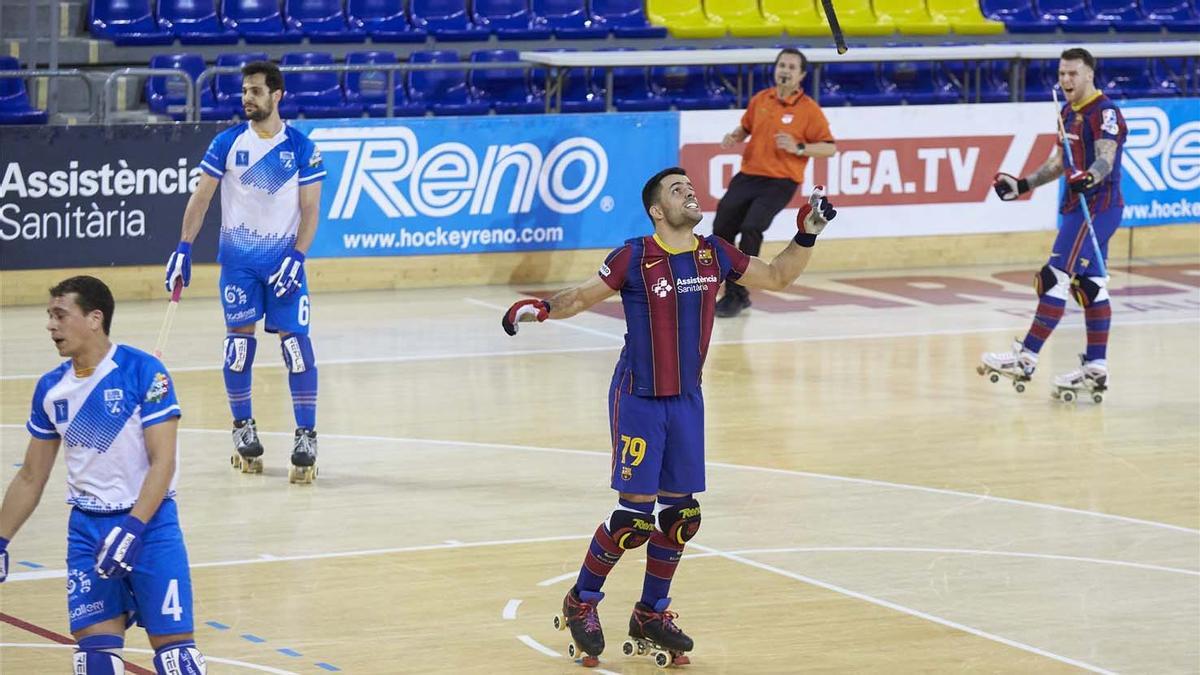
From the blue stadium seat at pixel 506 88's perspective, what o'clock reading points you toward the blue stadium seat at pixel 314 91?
the blue stadium seat at pixel 314 91 is roughly at 4 o'clock from the blue stadium seat at pixel 506 88.

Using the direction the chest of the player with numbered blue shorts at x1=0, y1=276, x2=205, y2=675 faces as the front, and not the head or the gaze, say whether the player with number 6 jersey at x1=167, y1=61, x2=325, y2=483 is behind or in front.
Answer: behind

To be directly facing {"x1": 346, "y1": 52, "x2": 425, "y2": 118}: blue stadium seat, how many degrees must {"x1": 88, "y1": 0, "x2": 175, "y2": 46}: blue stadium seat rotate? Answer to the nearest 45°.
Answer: approximately 45° to its left

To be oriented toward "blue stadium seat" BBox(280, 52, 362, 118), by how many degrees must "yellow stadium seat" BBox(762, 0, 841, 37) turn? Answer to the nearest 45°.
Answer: approximately 90° to its right

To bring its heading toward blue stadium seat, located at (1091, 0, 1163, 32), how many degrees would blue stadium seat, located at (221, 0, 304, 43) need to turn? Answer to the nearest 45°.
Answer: approximately 45° to its left

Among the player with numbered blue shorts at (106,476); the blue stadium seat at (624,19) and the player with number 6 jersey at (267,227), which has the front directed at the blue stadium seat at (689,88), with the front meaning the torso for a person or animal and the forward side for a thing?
the blue stadium seat at (624,19)

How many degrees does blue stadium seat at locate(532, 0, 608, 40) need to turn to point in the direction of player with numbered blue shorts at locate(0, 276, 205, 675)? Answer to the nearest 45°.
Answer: approximately 45° to its right

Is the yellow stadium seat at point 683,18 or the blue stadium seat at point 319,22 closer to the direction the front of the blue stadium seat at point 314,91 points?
the yellow stadium seat

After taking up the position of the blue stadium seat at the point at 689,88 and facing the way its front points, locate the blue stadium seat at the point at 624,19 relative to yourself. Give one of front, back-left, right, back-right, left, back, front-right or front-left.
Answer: back

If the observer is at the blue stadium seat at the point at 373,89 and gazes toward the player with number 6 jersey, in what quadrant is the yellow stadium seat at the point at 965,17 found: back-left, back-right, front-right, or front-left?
back-left
